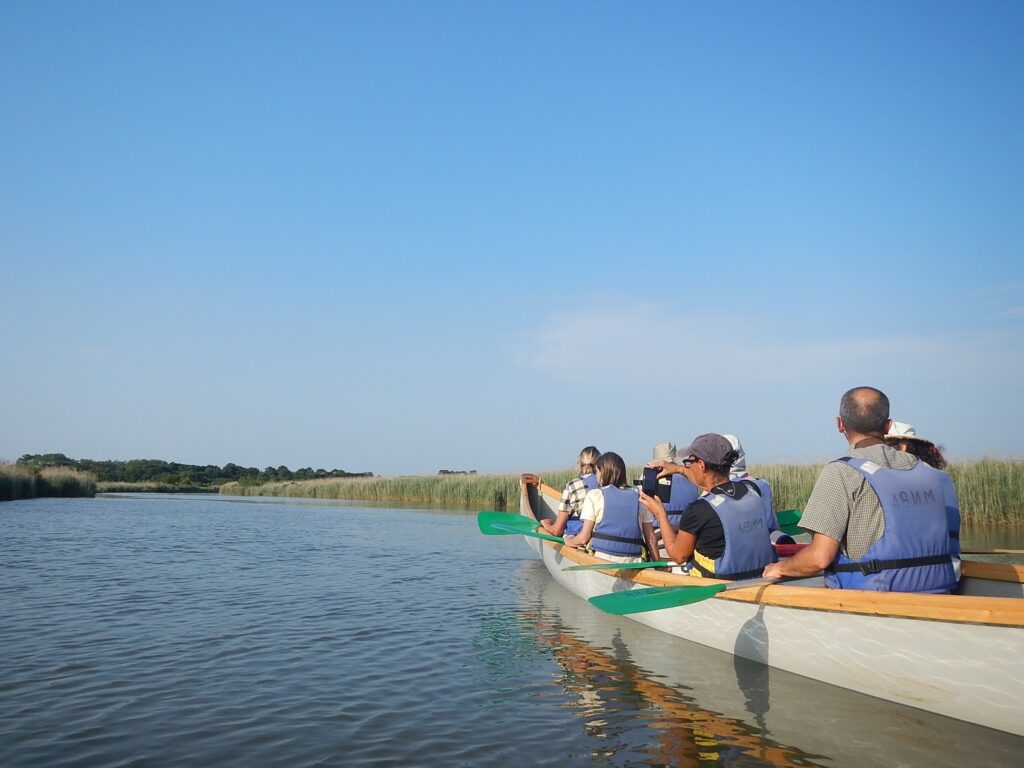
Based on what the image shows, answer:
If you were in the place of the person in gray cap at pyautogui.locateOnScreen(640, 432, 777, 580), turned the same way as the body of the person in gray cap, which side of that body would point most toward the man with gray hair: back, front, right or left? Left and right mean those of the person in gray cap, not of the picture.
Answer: back

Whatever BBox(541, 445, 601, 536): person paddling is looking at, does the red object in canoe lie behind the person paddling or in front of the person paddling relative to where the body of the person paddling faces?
behind

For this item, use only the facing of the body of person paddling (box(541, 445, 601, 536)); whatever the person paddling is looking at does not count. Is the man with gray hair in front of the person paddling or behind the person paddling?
behind

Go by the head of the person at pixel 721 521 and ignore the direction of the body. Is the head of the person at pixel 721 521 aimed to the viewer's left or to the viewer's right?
to the viewer's left

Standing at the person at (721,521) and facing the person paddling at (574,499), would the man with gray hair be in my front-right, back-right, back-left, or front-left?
back-right

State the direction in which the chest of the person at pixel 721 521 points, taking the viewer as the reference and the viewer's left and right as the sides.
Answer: facing away from the viewer and to the left of the viewer

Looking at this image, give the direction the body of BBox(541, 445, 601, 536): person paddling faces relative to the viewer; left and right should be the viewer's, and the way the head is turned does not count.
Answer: facing away from the viewer and to the left of the viewer

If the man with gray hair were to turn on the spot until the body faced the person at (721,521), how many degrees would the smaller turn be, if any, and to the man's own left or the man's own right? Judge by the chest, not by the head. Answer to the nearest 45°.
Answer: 0° — they already face them

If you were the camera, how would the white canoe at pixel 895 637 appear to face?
facing away from the viewer and to the left of the viewer

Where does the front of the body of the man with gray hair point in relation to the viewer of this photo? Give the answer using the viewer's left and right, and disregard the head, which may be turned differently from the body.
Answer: facing away from the viewer and to the left of the viewer
